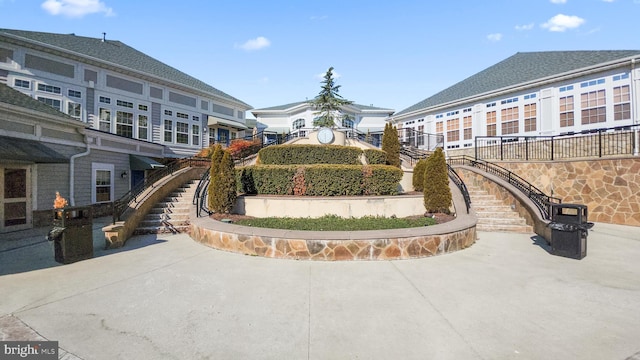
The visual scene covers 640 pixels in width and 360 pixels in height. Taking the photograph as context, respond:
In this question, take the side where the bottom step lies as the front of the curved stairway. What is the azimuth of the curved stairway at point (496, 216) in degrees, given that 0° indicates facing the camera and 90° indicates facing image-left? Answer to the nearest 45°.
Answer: approximately 0°

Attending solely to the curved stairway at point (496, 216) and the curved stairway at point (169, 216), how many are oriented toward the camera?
2

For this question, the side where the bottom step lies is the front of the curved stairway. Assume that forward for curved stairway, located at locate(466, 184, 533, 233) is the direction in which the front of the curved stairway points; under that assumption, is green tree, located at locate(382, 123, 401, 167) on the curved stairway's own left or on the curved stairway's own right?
on the curved stairway's own right

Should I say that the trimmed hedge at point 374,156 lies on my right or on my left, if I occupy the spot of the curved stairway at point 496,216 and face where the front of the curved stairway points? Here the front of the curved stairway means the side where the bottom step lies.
on my right

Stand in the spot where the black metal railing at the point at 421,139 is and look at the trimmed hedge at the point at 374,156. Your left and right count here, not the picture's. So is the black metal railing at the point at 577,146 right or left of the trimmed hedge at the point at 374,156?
left

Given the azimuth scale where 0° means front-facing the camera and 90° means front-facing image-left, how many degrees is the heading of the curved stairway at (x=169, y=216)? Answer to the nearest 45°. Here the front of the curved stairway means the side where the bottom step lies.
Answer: approximately 0°

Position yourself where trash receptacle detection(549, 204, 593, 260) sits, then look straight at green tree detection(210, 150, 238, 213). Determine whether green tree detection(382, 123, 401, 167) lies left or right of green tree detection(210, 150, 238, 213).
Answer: right
